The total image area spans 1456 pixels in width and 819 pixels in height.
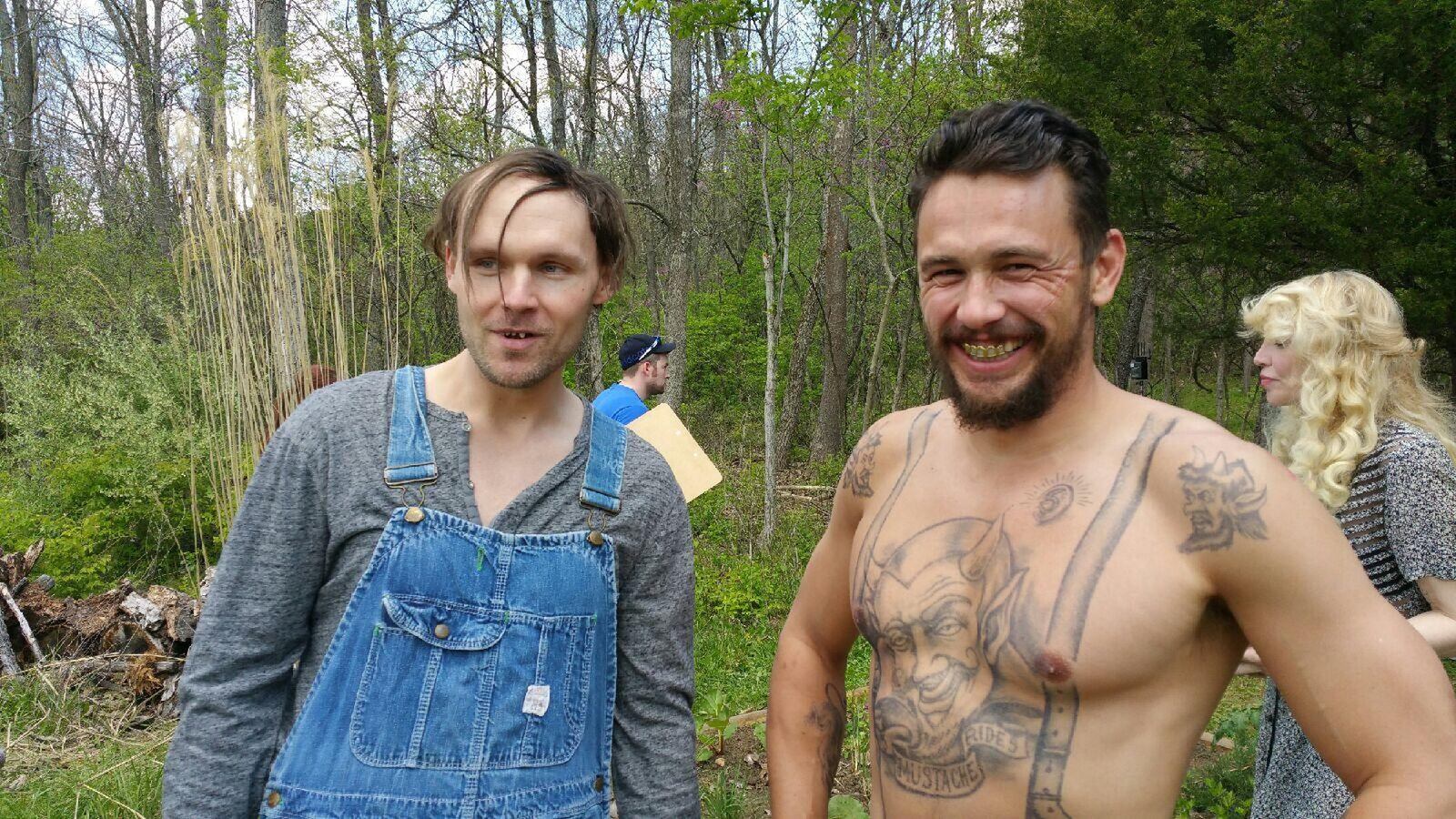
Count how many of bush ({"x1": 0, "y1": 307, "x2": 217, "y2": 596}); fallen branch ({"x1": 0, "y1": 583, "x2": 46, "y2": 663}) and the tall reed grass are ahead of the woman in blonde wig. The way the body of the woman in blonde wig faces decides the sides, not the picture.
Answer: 3

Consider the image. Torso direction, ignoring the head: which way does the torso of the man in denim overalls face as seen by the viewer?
toward the camera

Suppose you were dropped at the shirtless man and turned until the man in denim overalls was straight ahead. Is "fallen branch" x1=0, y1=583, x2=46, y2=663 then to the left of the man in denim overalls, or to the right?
right

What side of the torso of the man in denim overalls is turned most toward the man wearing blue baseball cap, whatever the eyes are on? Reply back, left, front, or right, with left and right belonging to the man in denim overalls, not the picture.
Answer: back

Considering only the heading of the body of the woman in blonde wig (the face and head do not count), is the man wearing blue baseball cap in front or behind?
in front

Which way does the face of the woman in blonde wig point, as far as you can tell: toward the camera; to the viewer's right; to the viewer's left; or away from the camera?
to the viewer's left

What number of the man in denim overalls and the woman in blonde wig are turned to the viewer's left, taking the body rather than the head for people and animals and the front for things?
1

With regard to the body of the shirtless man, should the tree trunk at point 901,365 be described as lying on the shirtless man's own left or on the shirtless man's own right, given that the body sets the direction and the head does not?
on the shirtless man's own right

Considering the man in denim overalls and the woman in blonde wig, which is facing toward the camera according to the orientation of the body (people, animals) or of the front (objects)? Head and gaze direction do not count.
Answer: the man in denim overalls

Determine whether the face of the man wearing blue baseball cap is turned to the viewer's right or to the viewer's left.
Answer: to the viewer's right

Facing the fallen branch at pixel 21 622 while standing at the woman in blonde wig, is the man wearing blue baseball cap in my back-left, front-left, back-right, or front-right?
front-right

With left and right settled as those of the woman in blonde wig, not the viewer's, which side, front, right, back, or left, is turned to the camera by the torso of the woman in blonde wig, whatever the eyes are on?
left
